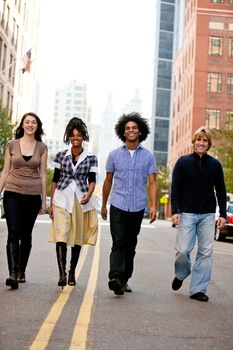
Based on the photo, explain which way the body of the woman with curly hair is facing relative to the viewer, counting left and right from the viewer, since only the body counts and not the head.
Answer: facing the viewer

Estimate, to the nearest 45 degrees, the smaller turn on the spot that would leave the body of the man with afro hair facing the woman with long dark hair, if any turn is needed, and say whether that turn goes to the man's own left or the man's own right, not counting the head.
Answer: approximately 90° to the man's own right

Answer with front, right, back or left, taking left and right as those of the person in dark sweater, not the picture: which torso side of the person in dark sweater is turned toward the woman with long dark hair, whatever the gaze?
right

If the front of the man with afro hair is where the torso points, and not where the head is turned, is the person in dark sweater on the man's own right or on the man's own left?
on the man's own left

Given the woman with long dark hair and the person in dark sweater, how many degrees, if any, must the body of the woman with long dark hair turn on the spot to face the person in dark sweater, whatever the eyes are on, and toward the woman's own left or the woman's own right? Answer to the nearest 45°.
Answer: approximately 90° to the woman's own left

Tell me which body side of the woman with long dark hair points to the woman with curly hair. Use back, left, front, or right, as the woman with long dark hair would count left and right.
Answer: left

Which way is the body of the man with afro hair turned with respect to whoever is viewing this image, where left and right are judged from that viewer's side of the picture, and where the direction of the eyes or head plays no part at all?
facing the viewer

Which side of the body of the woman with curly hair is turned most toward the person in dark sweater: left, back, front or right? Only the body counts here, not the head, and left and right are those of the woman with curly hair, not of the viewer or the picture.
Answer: left

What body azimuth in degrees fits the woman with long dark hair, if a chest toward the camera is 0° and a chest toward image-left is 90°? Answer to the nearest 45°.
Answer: approximately 0°
